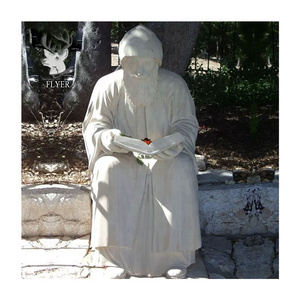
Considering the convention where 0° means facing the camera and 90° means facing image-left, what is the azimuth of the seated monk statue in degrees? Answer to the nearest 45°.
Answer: approximately 0°

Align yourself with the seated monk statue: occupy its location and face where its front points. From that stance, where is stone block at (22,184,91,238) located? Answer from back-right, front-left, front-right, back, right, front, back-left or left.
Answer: back-right
